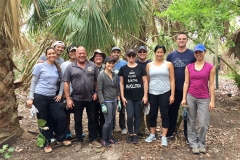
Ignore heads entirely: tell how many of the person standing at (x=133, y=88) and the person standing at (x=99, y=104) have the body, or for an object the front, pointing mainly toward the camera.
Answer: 2

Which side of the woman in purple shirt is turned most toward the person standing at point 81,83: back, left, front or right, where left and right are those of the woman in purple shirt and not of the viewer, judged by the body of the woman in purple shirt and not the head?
right

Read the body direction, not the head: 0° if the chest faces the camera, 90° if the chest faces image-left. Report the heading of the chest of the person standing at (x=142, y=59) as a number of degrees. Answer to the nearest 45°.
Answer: approximately 0°

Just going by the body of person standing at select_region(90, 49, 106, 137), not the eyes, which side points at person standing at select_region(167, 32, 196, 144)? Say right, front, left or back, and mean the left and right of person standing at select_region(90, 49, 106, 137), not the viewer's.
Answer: left

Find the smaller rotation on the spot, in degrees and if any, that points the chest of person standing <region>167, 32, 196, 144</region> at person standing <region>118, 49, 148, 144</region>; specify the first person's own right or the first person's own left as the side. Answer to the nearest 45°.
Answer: approximately 90° to the first person's own right

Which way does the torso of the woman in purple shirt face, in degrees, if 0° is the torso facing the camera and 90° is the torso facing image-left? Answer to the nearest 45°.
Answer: approximately 0°

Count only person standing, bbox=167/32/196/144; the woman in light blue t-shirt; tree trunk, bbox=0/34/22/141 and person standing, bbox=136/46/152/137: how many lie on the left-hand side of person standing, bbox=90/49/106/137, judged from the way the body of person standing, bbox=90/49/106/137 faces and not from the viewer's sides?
2
